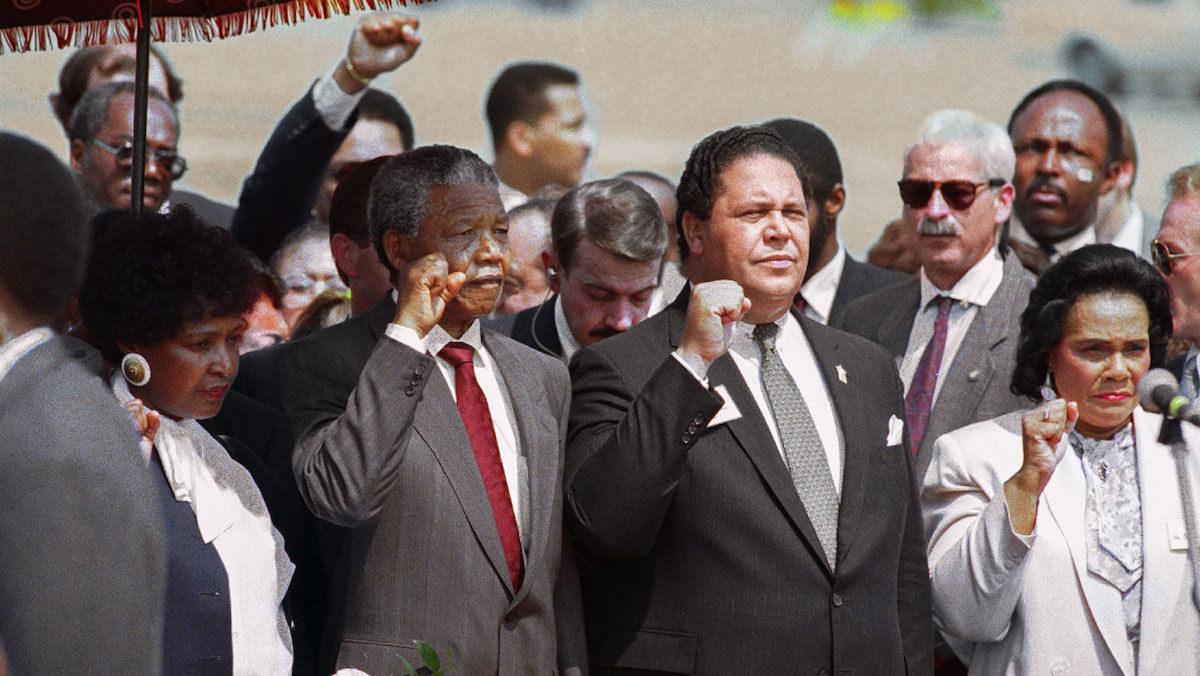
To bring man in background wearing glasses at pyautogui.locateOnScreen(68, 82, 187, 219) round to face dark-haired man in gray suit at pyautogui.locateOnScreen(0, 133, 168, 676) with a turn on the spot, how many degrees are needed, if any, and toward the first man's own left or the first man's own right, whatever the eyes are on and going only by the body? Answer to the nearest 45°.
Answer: approximately 45° to the first man's own right

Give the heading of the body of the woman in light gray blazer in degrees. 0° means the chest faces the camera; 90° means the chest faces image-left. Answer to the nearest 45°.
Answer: approximately 315°

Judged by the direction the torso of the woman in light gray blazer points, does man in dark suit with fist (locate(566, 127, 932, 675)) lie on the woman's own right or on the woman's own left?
on the woman's own right

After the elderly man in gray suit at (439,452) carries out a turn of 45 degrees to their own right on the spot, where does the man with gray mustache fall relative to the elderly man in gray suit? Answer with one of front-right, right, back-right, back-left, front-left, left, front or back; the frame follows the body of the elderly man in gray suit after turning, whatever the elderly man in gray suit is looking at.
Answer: back-left

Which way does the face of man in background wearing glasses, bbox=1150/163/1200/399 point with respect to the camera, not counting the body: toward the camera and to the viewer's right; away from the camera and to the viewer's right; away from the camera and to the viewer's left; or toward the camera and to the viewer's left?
toward the camera and to the viewer's left

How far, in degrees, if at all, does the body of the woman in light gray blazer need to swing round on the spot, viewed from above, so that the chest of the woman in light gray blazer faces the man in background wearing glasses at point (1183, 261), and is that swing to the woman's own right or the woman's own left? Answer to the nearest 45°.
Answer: approximately 135° to the woman's own left

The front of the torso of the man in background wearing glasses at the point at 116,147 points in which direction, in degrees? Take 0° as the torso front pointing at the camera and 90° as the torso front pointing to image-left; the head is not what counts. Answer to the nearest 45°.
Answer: approximately 315°

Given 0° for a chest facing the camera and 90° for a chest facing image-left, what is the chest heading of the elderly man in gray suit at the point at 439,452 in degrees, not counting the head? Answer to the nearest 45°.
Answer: approximately 315°

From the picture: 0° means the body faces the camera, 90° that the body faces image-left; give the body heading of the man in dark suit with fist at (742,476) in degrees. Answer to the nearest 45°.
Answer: approximately 315°

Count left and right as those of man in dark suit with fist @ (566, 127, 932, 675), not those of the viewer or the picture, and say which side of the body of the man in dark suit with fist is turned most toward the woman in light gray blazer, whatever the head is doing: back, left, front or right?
left

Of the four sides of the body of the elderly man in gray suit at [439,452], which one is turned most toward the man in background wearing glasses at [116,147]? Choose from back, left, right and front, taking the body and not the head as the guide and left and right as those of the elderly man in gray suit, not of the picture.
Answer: back

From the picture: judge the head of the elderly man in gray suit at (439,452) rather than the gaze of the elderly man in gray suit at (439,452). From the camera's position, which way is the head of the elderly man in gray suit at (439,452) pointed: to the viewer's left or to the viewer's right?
to the viewer's right
